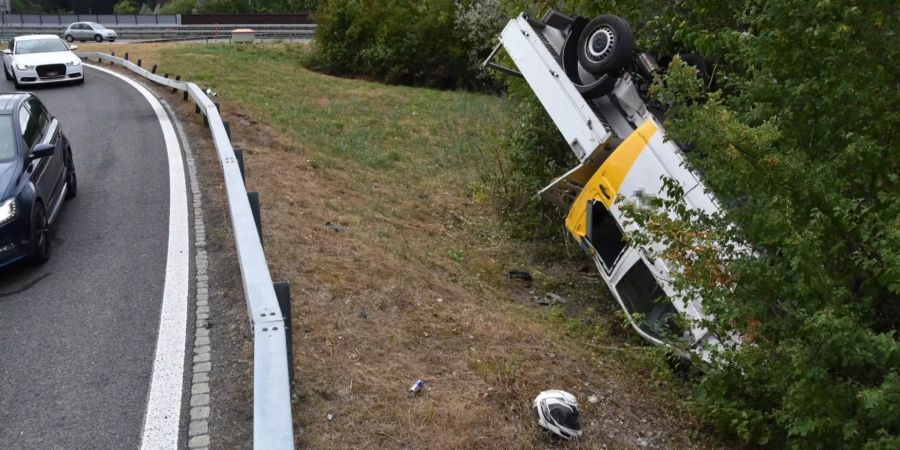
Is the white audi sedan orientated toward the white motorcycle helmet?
yes

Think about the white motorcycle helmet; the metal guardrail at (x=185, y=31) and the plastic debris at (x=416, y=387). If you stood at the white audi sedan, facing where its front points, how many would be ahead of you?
2

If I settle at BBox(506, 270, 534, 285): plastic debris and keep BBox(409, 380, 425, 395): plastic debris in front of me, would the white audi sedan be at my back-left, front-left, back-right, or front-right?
back-right

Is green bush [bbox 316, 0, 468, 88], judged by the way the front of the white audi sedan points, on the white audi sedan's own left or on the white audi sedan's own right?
on the white audi sedan's own left

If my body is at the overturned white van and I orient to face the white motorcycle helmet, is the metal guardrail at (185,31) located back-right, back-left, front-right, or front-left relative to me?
back-right

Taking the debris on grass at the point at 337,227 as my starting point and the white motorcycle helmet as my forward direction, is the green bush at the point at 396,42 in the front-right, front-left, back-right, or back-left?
back-left

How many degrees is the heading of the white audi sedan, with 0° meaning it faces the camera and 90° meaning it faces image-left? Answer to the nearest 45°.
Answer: approximately 0°

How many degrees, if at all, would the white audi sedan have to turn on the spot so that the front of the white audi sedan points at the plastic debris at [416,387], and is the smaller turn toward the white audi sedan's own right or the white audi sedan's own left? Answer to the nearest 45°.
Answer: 0° — it already faces it

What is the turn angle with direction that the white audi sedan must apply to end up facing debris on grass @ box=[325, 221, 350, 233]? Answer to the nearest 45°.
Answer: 0° — it already faces it

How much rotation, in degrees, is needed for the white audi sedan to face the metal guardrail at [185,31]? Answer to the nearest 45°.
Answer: approximately 180°
